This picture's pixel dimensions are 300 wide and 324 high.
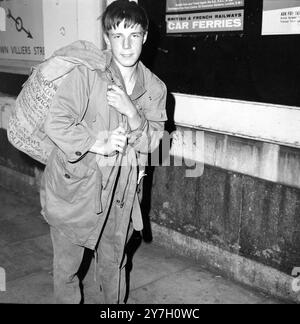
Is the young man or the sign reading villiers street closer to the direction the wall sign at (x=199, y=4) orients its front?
the young man

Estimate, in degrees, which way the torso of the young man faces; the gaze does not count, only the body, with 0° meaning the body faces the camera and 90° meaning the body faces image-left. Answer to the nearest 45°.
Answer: approximately 315°

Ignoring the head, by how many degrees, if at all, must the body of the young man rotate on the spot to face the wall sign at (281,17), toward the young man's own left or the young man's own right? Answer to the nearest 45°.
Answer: approximately 90° to the young man's own left

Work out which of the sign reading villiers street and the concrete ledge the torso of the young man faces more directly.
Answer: the concrete ledge
